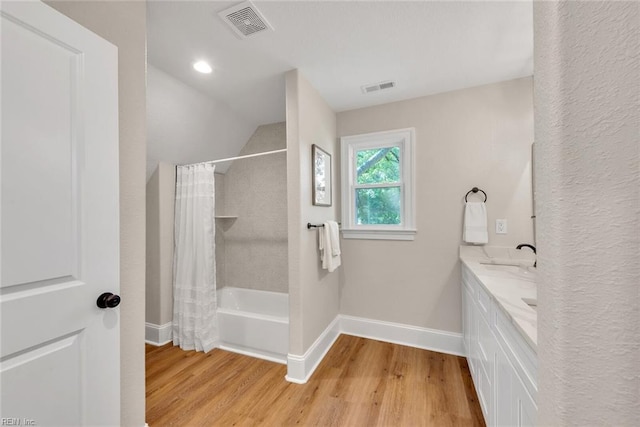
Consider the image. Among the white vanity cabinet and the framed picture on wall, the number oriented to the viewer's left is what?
1

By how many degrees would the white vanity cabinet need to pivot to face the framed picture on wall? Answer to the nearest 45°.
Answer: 0° — it already faces it

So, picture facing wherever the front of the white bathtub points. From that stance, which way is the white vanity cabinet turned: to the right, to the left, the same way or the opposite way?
to the right

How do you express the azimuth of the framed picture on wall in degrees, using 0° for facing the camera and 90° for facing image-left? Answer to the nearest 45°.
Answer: approximately 270°

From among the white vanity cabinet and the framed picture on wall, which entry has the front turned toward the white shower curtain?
the white vanity cabinet

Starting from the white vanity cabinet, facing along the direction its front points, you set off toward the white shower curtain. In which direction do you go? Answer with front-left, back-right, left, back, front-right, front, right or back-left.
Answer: front

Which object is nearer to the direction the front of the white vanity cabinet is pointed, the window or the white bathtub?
the white bathtub

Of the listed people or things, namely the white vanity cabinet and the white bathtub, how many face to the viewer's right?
0

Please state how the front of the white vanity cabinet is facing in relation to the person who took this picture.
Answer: facing to the left of the viewer

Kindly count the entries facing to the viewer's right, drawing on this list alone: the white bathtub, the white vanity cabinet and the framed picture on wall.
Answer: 1

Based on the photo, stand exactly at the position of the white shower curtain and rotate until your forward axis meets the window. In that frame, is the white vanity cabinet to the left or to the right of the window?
right

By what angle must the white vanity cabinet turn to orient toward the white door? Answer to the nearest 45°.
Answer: approximately 45° to its left

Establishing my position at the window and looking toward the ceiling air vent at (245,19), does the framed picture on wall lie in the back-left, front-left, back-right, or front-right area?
front-right

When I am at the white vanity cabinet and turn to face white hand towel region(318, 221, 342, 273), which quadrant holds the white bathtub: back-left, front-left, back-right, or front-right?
front-left

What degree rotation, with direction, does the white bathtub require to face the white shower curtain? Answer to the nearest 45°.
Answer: approximately 90° to its right

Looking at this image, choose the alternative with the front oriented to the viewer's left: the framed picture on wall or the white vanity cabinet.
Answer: the white vanity cabinet

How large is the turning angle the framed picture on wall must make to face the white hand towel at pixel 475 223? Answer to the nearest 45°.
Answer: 0° — it already faces it
